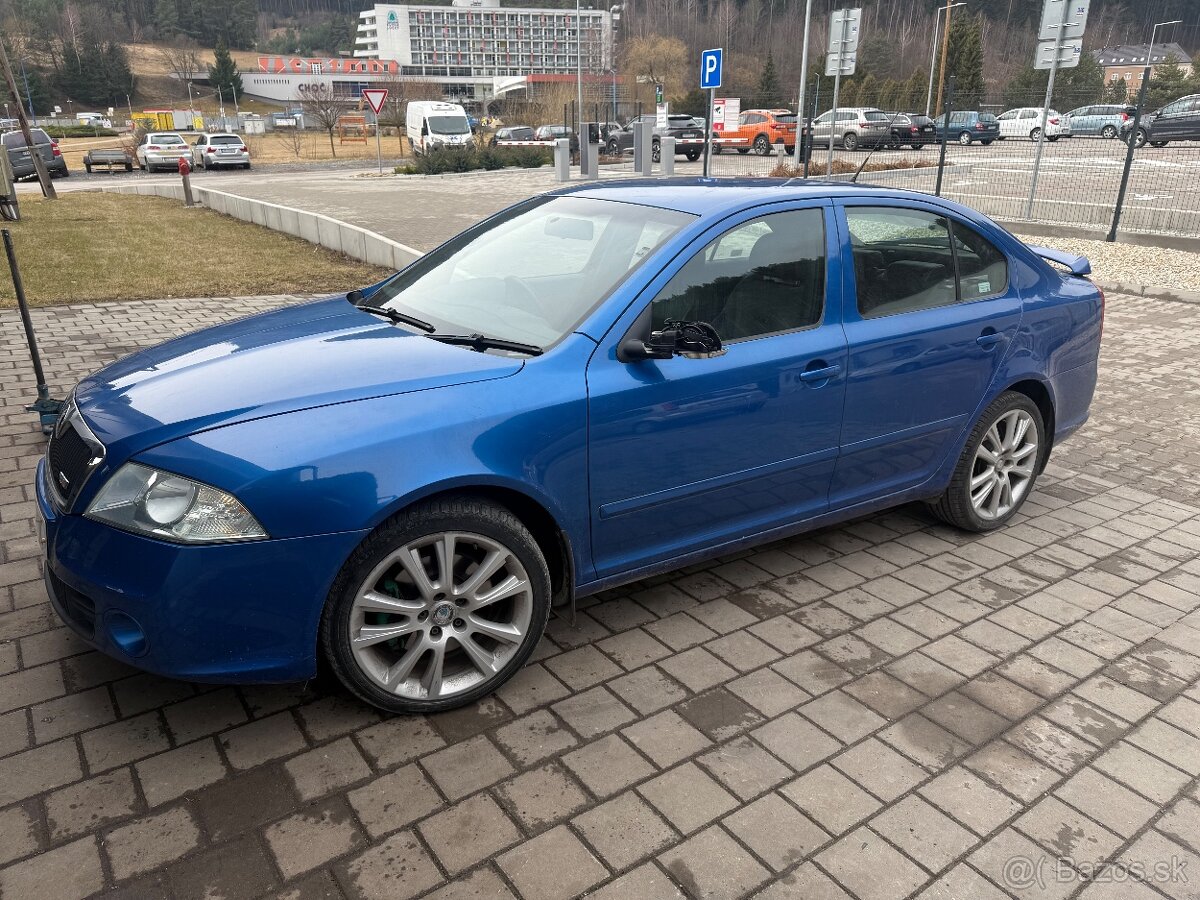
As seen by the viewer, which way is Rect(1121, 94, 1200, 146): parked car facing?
to the viewer's left

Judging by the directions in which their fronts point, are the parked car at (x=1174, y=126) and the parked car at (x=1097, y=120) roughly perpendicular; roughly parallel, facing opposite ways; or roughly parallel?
roughly parallel

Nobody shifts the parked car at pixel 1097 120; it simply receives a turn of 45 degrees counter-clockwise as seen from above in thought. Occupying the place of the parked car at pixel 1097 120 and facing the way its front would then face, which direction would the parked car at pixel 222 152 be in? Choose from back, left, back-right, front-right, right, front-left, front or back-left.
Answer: front-right

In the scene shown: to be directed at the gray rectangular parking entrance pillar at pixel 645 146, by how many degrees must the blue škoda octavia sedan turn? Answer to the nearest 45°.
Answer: approximately 135° to its right

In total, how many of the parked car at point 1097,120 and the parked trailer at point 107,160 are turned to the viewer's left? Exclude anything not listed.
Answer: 1

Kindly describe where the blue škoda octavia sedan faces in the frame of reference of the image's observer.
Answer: facing the viewer and to the left of the viewer

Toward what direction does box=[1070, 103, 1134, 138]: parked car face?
to the viewer's left

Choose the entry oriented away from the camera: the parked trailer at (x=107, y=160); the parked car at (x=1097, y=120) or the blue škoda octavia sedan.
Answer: the parked trailer at (x=107, y=160)

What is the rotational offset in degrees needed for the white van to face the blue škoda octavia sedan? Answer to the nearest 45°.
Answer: approximately 45° to its right

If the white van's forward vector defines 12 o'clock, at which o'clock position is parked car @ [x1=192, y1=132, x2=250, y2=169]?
The parked car is roughly at 4 o'clock from the white van.

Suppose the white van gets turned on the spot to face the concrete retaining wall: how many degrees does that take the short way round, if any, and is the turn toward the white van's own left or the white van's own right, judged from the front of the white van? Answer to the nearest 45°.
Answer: approximately 45° to the white van's own right
